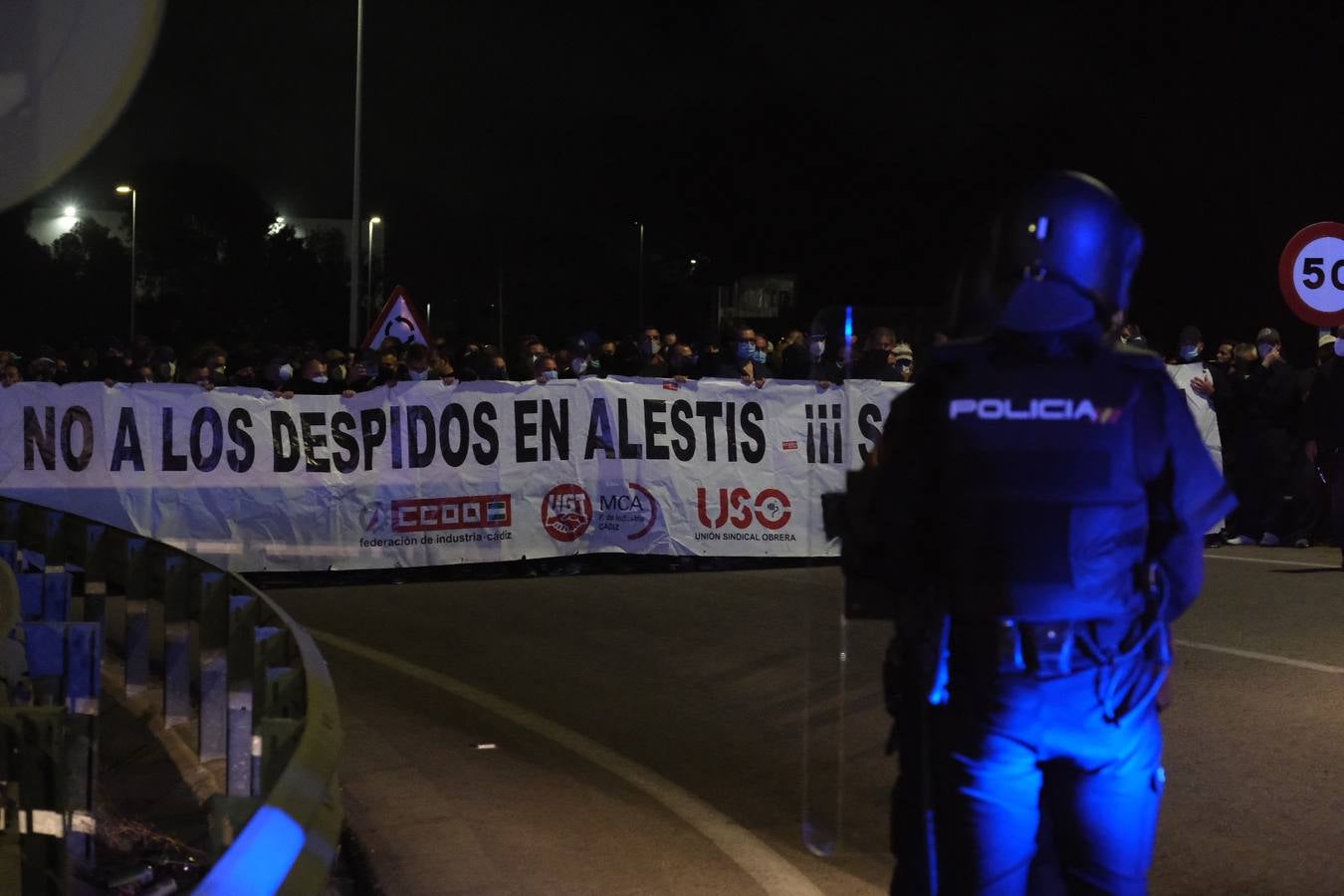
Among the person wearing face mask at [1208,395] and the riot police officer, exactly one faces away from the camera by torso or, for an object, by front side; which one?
the riot police officer

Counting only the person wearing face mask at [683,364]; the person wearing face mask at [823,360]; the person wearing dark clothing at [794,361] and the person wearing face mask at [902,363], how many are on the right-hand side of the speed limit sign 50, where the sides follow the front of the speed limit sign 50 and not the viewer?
4

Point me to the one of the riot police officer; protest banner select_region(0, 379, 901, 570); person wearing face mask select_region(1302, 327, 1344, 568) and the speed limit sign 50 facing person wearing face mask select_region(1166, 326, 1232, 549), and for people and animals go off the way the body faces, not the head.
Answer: the riot police officer

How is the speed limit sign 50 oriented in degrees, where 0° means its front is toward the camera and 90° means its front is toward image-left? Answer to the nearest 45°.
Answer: approximately 0°

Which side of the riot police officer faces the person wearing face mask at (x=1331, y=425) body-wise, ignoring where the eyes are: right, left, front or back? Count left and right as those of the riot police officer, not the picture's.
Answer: front

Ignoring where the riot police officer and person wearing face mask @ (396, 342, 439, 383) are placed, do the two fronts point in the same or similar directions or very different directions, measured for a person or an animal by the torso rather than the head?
very different directions

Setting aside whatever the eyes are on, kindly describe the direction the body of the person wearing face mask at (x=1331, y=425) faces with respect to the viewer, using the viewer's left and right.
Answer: facing the viewer and to the left of the viewer

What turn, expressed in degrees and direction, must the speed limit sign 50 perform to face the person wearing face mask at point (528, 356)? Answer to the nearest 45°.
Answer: approximately 90° to its right

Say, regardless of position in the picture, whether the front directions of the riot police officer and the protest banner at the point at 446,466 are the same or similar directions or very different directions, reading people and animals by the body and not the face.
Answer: very different directions

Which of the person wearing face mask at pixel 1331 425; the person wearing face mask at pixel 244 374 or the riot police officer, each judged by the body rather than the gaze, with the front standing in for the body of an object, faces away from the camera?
the riot police officer

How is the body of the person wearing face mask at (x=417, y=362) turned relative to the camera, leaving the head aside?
toward the camera

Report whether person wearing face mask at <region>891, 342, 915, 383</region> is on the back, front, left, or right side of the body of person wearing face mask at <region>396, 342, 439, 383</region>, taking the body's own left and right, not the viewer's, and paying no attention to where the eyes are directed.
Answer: left

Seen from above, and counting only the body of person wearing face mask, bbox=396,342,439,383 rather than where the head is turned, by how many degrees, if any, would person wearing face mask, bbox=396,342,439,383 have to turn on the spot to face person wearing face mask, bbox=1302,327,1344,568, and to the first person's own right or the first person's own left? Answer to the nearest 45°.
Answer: approximately 90° to the first person's own left

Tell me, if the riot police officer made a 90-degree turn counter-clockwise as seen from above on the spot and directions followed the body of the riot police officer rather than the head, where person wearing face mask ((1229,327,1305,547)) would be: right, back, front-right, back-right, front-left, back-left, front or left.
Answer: right
